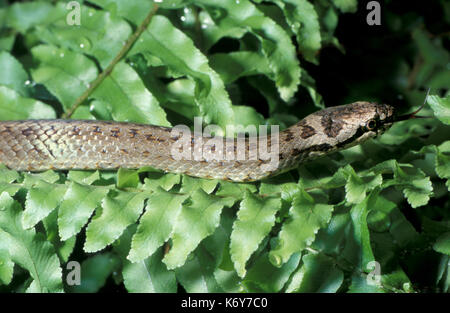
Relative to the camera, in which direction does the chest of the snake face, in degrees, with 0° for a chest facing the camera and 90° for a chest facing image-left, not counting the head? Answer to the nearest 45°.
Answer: approximately 270°
